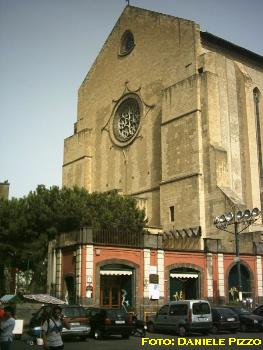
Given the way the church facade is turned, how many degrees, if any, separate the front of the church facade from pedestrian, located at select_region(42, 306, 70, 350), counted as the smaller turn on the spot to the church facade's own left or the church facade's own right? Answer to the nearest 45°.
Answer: approximately 45° to the church facade's own left

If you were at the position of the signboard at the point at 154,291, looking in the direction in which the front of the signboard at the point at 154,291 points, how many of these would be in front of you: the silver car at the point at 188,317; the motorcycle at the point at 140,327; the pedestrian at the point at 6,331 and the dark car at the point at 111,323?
4

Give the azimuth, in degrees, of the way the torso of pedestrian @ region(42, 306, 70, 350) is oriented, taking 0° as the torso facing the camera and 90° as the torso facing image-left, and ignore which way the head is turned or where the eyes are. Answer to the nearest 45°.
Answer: approximately 315°

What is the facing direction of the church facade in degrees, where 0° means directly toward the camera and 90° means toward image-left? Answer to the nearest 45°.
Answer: approximately 45°

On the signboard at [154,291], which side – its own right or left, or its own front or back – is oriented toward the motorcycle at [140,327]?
front

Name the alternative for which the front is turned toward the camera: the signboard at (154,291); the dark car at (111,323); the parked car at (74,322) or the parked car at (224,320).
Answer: the signboard

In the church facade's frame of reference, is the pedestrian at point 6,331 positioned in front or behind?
in front
